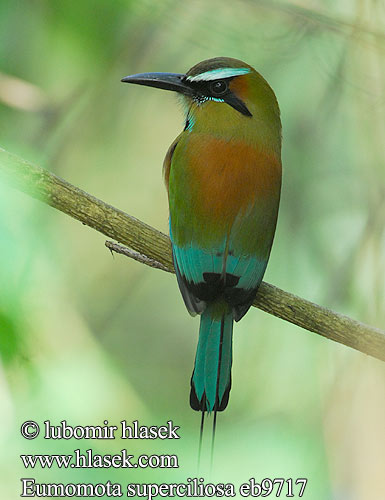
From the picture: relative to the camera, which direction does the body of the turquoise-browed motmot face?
away from the camera
